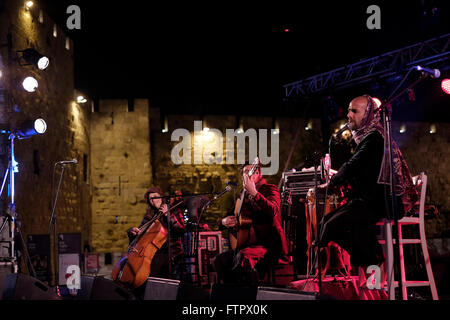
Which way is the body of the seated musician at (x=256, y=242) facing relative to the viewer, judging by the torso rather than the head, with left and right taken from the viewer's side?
facing to the left of the viewer

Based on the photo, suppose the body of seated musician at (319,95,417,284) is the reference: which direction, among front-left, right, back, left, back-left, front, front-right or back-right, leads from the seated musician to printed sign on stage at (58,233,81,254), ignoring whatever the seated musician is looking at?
front-right

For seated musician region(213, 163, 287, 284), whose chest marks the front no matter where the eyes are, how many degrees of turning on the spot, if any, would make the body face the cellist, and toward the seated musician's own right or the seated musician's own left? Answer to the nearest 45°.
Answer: approximately 45° to the seated musician's own right

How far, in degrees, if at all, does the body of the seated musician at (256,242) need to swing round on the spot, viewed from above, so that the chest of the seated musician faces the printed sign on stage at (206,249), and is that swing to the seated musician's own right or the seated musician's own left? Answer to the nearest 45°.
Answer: approximately 90° to the seated musician's own right

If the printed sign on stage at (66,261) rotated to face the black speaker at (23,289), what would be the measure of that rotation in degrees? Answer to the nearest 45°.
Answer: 0° — it already faces it

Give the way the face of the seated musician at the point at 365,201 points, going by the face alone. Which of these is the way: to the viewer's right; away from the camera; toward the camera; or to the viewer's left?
to the viewer's left

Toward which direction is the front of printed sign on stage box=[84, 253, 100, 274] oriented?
toward the camera

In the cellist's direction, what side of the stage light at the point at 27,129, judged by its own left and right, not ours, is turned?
front

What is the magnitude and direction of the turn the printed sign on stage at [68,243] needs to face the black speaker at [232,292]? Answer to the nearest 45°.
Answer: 0° — it already faces it

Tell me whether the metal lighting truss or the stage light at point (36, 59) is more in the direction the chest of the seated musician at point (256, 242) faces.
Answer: the stage light

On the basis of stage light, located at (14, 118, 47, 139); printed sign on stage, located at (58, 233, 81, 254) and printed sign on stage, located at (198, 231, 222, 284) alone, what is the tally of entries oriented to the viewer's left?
0
